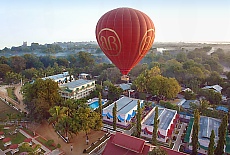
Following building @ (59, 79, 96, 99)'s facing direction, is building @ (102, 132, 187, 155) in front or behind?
in front

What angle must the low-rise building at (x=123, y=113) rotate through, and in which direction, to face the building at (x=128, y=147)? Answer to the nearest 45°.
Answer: approximately 45° to its left

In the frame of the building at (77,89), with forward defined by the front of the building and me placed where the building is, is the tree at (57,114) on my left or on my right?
on my right

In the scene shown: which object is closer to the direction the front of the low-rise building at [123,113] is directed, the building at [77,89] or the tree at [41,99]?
the tree

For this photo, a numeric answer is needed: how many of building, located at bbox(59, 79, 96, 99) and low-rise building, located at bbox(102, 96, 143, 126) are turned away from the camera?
0

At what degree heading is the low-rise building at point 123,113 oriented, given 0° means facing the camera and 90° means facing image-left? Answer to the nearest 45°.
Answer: approximately 45°

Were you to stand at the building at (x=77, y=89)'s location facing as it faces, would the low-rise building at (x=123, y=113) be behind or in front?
in front

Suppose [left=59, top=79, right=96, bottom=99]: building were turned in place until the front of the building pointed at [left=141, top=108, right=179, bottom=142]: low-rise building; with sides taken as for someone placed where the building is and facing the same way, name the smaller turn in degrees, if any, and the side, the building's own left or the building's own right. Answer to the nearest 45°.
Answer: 0° — it already faces it

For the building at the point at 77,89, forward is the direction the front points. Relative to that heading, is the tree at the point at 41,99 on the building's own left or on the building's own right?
on the building's own right

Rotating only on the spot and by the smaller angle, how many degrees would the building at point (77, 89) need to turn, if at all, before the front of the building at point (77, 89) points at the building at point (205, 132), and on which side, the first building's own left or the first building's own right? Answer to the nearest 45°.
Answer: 0° — it already faces it

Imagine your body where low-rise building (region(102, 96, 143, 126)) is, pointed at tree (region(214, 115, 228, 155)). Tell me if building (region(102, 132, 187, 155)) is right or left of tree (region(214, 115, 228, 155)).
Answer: right

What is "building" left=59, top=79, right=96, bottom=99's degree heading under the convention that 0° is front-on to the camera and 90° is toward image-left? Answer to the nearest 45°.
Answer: approximately 315°
